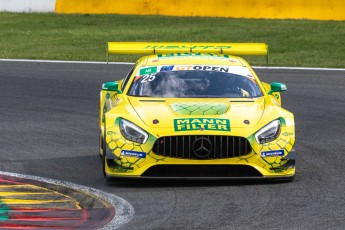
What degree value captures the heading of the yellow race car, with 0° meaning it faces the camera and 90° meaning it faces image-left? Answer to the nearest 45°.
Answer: approximately 0°
